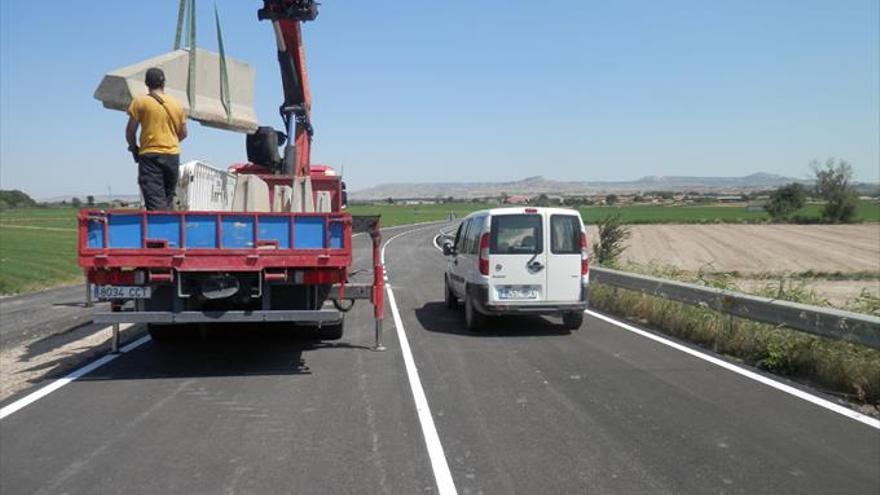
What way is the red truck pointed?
away from the camera

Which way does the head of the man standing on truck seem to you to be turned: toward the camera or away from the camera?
away from the camera

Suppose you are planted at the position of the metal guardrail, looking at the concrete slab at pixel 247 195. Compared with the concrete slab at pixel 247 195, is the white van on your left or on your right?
right

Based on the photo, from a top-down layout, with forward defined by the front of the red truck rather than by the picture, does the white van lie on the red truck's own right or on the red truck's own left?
on the red truck's own right

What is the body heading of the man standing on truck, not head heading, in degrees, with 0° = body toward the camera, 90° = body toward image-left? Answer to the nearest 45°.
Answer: approximately 180°

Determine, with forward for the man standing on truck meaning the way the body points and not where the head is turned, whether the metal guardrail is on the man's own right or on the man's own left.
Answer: on the man's own right

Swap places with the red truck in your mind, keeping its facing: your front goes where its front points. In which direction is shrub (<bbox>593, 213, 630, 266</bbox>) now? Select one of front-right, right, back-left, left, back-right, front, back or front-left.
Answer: front-right
